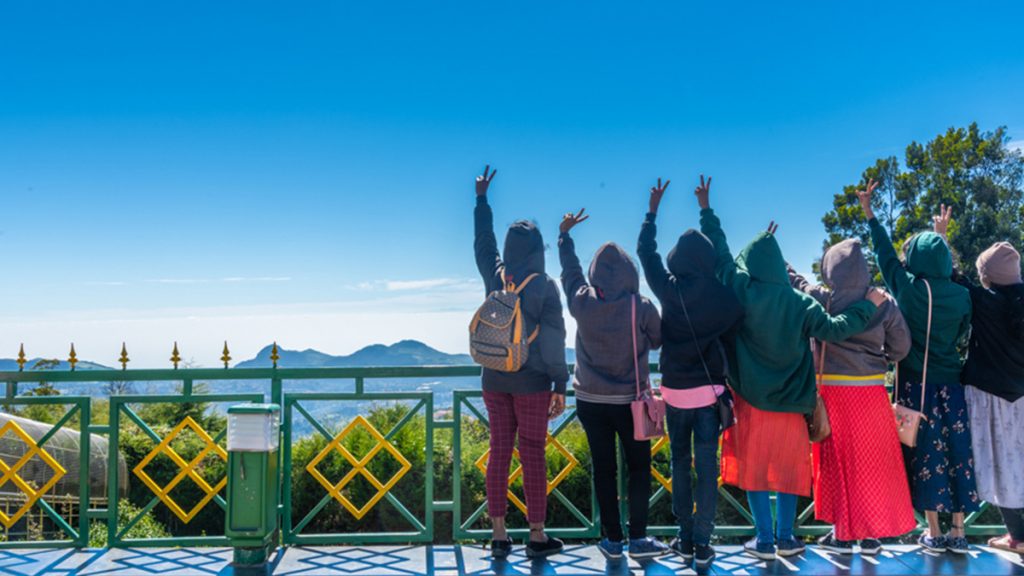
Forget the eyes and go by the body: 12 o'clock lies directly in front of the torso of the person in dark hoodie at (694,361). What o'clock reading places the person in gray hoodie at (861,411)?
The person in gray hoodie is roughly at 2 o'clock from the person in dark hoodie.

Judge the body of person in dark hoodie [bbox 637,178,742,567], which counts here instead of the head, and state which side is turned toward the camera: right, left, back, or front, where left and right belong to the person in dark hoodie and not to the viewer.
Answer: back

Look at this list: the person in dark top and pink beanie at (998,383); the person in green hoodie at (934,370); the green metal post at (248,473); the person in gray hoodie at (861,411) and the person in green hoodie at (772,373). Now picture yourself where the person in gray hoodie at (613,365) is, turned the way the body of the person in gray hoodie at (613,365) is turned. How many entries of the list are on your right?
4

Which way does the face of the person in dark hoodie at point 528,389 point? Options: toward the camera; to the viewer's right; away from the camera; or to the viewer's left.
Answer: away from the camera

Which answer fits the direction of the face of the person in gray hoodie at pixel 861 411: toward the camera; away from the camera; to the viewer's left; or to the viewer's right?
away from the camera

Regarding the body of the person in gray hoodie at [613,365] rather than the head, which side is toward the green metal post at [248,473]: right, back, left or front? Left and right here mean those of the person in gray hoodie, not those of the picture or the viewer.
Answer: left

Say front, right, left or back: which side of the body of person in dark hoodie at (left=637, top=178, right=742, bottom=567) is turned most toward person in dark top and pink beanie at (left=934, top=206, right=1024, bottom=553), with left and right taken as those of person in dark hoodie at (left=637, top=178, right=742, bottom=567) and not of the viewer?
right

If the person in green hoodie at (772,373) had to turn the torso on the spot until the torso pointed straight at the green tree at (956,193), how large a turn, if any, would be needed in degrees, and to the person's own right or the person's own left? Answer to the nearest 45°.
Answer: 0° — they already face it

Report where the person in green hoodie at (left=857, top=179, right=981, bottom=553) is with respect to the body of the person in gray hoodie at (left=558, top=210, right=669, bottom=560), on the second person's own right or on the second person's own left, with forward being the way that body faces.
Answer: on the second person's own right

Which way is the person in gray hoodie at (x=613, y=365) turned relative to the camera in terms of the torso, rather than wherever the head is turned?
away from the camera

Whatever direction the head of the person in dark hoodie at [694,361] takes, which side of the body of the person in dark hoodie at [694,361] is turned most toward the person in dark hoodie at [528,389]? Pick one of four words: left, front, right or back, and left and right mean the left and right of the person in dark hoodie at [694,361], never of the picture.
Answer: left

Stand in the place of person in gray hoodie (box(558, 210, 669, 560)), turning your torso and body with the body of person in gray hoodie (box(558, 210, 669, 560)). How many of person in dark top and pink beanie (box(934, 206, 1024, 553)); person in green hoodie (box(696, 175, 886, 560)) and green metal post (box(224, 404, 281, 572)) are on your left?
1

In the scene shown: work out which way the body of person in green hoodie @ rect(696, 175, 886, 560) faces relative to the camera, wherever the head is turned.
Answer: away from the camera
